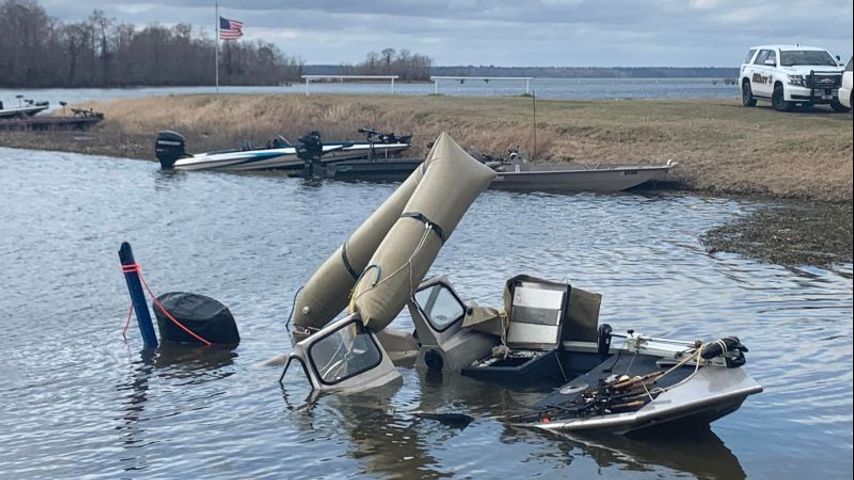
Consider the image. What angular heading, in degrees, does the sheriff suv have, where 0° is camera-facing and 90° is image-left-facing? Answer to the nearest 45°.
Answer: approximately 315°

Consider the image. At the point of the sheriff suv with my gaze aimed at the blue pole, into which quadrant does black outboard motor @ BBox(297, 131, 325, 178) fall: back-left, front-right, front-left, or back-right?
front-right

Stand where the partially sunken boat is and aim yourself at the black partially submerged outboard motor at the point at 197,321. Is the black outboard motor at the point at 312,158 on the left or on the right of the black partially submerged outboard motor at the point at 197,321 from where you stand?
right

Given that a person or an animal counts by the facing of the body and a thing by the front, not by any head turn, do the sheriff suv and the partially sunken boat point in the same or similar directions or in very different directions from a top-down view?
same or similar directions

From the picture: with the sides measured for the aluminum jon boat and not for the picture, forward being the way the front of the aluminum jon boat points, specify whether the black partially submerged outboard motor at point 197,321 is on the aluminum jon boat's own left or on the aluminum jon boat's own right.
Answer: on the aluminum jon boat's own right

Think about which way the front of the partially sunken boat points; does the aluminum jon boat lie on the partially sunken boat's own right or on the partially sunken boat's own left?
on the partially sunken boat's own left

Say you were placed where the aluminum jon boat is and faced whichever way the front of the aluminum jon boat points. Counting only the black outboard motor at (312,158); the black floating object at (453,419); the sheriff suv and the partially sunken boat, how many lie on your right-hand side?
2

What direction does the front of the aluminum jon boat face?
to the viewer's right

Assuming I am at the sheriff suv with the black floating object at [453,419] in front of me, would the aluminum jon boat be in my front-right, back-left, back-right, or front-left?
front-right

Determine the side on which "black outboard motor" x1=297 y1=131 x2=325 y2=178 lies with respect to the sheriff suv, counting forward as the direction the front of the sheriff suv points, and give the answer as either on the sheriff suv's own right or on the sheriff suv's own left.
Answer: on the sheriff suv's own right

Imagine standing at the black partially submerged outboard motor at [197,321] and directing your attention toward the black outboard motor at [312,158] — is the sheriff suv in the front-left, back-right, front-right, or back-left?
front-right

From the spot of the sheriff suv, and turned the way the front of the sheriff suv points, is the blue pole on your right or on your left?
on your right

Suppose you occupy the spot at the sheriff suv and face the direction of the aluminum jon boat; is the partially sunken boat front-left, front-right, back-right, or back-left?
front-left

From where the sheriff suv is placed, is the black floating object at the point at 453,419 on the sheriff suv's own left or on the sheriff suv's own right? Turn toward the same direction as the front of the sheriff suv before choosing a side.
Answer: on the sheriff suv's own right

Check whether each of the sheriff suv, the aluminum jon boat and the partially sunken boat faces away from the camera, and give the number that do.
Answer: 0
